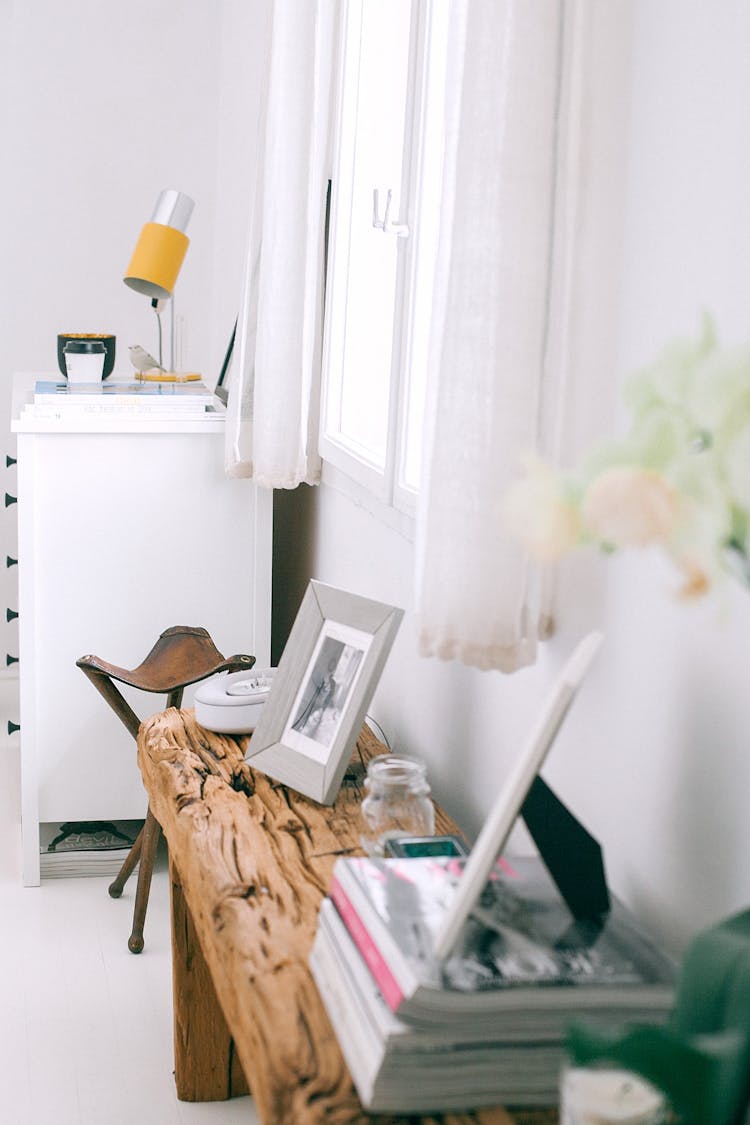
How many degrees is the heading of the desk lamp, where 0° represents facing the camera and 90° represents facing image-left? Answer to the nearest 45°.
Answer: approximately 45°

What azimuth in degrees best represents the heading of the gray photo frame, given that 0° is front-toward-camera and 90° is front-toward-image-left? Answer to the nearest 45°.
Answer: approximately 45°

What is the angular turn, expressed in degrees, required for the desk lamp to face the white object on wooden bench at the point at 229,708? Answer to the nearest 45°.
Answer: approximately 45° to its left
